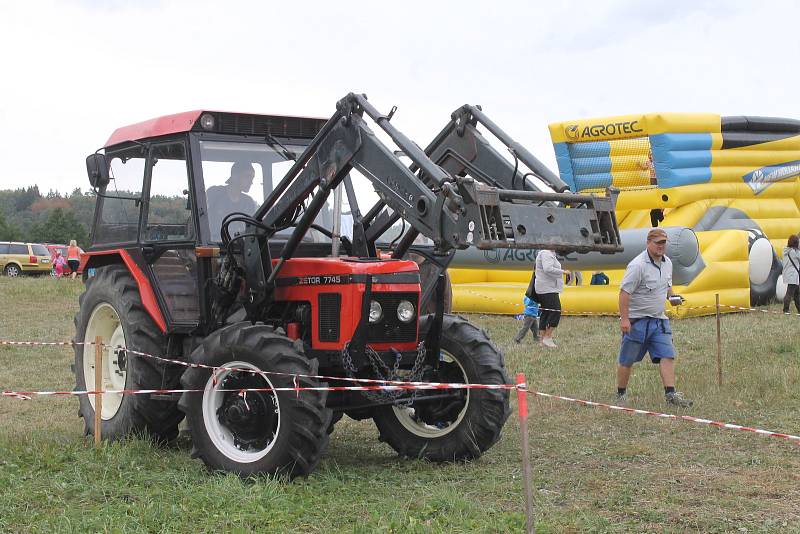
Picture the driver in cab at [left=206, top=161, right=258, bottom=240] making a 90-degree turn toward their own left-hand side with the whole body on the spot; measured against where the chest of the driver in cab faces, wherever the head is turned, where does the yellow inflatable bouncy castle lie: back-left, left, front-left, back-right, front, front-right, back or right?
front

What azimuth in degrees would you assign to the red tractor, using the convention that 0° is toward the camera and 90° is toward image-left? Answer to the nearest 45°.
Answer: approximately 315°

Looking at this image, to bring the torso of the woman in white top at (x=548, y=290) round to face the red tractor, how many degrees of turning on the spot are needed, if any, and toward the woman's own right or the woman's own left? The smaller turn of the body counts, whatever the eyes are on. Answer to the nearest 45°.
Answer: approximately 90° to the woman's own right

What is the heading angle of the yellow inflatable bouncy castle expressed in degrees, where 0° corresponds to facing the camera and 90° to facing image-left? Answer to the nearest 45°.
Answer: approximately 45°

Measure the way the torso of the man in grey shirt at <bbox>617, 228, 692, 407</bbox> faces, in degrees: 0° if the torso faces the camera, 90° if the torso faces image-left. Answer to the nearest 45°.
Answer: approximately 315°

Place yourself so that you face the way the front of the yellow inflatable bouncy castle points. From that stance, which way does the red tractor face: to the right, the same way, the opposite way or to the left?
to the left
